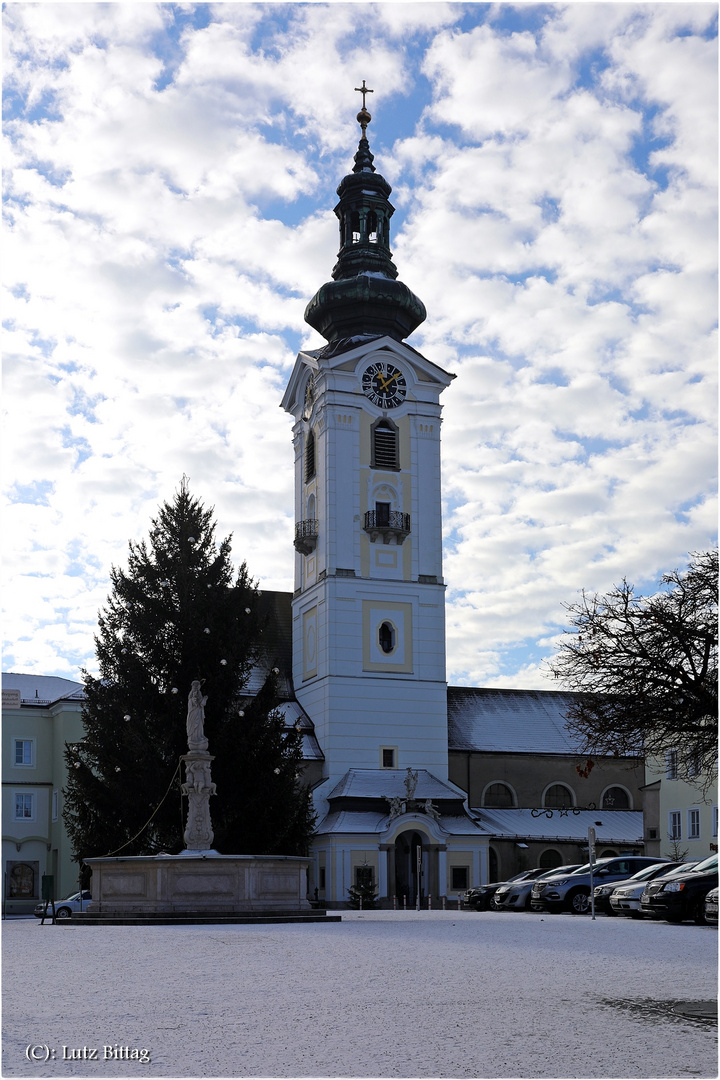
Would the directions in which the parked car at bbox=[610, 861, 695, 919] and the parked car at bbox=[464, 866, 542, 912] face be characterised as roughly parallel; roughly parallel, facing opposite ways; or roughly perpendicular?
roughly parallel

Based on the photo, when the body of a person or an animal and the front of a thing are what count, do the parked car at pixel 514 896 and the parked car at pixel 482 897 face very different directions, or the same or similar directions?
same or similar directions

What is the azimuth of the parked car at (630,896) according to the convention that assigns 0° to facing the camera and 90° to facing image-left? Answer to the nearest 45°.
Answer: approximately 45°

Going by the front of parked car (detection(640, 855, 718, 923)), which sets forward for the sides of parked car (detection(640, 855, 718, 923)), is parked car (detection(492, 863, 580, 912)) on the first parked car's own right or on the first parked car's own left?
on the first parked car's own right

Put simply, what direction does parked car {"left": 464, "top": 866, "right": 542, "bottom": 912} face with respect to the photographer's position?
facing the viewer and to the left of the viewer

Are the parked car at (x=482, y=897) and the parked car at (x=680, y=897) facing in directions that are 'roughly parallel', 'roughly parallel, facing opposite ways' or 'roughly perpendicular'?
roughly parallel
